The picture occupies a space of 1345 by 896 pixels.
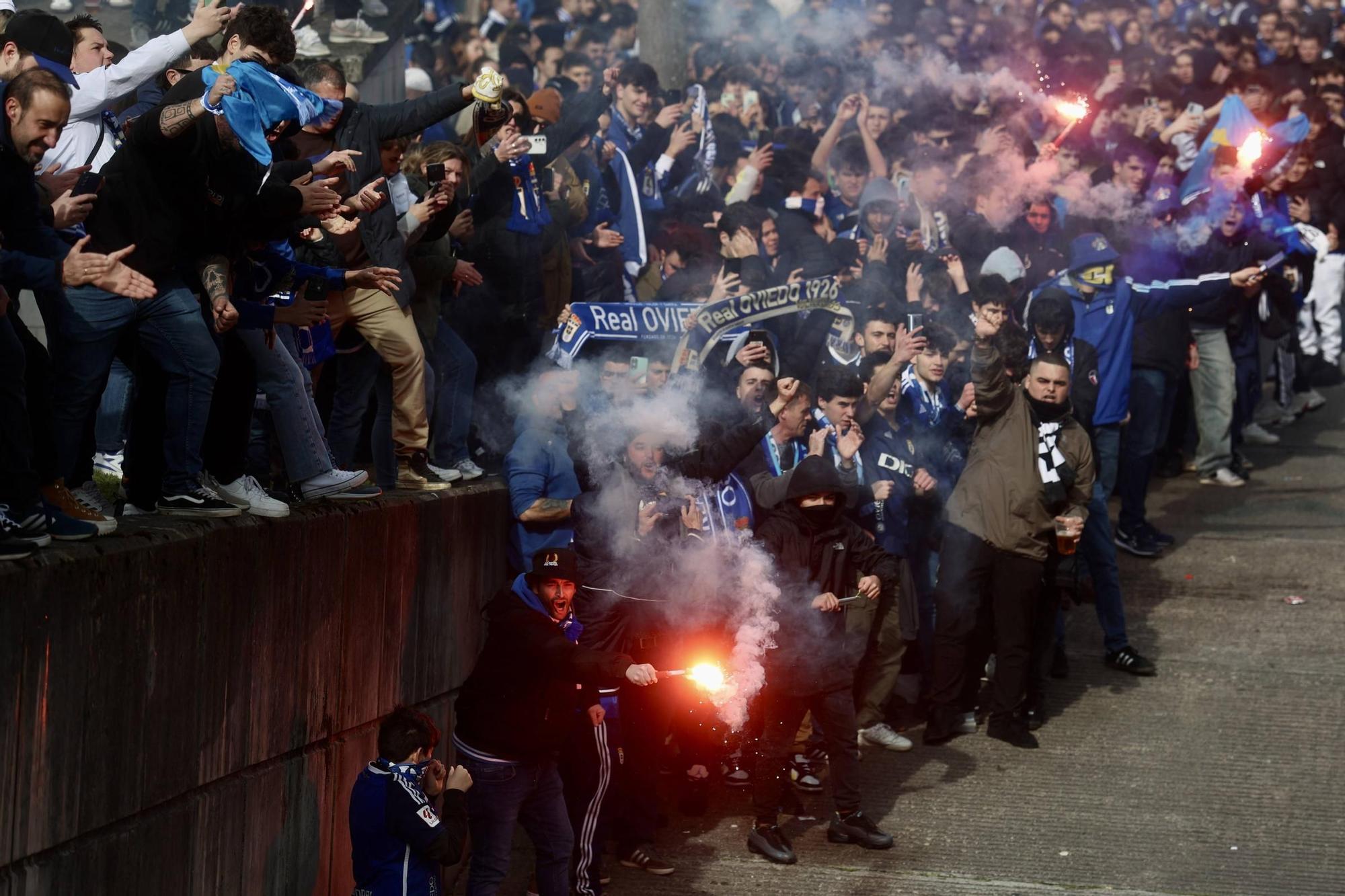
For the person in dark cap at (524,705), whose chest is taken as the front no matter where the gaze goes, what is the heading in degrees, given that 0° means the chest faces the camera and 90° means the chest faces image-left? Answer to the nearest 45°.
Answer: approximately 315°

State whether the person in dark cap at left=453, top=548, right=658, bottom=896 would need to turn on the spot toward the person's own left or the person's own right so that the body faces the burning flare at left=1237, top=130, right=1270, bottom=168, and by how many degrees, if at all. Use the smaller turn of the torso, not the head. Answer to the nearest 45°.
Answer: approximately 90° to the person's own left

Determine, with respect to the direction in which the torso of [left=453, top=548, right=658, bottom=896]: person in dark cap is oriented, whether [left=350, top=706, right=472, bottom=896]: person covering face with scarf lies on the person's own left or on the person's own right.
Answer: on the person's own right

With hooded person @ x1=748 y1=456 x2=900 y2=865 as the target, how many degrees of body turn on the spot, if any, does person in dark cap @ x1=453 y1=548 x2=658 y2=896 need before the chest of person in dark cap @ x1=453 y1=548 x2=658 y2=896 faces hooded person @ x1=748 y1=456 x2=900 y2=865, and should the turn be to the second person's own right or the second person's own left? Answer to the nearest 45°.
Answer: approximately 90° to the second person's own left
